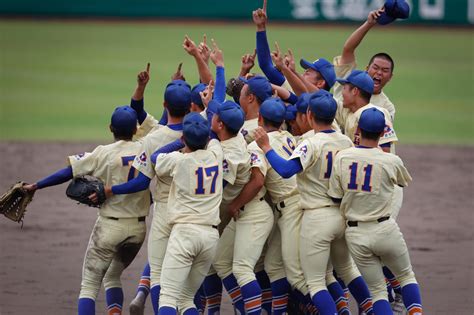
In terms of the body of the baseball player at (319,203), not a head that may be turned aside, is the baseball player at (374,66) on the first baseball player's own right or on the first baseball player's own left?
on the first baseball player's own right

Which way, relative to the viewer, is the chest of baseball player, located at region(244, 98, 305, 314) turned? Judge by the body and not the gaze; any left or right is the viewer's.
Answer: facing away from the viewer and to the left of the viewer

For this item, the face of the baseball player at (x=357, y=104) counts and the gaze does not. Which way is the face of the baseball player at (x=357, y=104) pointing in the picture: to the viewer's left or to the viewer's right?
to the viewer's left

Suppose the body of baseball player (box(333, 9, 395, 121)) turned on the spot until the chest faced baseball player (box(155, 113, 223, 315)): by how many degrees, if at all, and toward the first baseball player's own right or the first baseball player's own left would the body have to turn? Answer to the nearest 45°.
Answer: approximately 45° to the first baseball player's own right

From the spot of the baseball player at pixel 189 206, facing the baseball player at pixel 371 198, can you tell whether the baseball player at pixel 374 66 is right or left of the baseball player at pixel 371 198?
left

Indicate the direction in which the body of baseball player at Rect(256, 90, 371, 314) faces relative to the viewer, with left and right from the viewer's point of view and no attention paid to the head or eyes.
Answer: facing away from the viewer and to the left of the viewer

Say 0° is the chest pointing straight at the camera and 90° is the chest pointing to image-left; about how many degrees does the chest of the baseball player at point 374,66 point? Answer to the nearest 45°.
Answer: approximately 0°

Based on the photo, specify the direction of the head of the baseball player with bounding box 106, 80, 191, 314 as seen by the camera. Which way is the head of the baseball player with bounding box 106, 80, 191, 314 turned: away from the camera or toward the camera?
away from the camera

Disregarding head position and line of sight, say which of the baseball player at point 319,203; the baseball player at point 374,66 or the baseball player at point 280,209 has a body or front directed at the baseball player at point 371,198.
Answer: the baseball player at point 374,66
